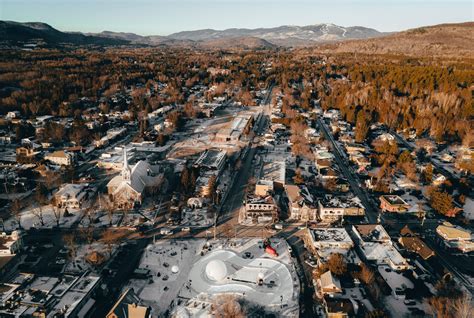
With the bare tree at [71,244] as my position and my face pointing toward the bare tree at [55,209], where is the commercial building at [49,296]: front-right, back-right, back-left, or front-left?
back-left

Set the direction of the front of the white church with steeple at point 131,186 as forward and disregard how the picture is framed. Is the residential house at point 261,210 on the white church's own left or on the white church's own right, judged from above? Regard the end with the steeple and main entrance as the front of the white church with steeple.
on the white church's own left

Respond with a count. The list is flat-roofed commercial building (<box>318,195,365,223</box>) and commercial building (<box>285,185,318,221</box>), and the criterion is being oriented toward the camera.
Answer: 2

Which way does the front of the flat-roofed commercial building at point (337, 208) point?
toward the camera

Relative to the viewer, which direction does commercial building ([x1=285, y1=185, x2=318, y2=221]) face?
toward the camera
